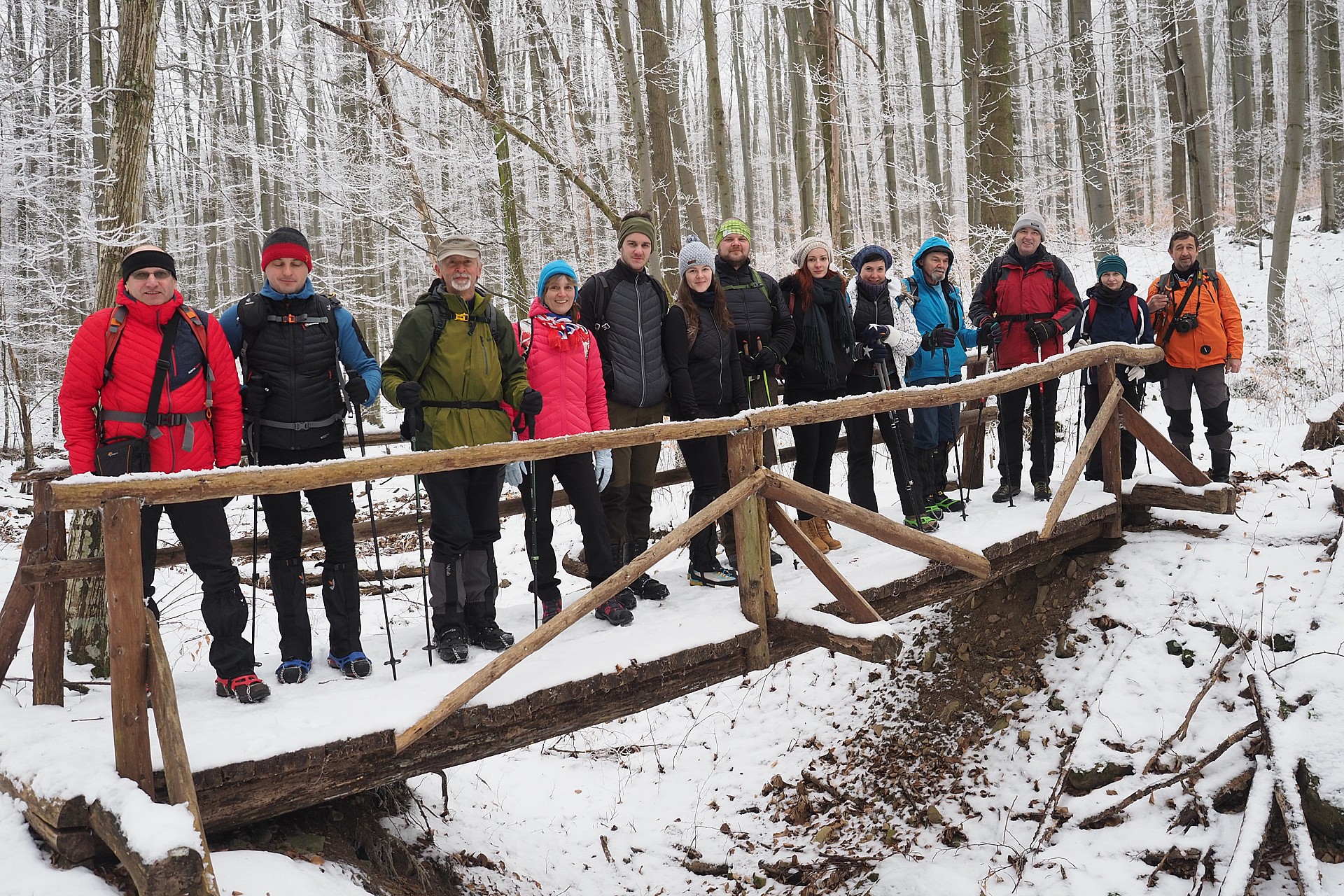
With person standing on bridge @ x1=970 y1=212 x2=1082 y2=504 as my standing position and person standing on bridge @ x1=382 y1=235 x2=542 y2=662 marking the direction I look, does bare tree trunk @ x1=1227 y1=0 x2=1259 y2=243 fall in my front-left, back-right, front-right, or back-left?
back-right

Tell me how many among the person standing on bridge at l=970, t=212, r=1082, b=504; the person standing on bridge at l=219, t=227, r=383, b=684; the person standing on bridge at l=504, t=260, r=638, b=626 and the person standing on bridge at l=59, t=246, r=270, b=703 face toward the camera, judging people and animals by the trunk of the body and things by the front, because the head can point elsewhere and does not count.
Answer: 4

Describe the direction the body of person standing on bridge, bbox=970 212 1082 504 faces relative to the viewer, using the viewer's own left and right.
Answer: facing the viewer

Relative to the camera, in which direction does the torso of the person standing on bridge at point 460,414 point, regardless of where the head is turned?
toward the camera

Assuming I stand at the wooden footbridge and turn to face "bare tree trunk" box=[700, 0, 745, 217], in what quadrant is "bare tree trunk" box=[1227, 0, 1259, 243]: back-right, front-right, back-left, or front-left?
front-right

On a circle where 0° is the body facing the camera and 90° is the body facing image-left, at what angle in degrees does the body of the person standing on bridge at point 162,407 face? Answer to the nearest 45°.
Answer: approximately 0°
